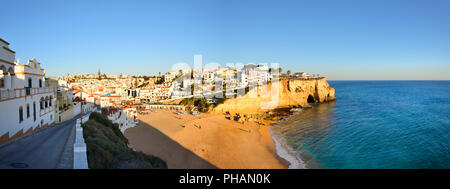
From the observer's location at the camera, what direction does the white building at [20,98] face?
facing the viewer and to the right of the viewer
